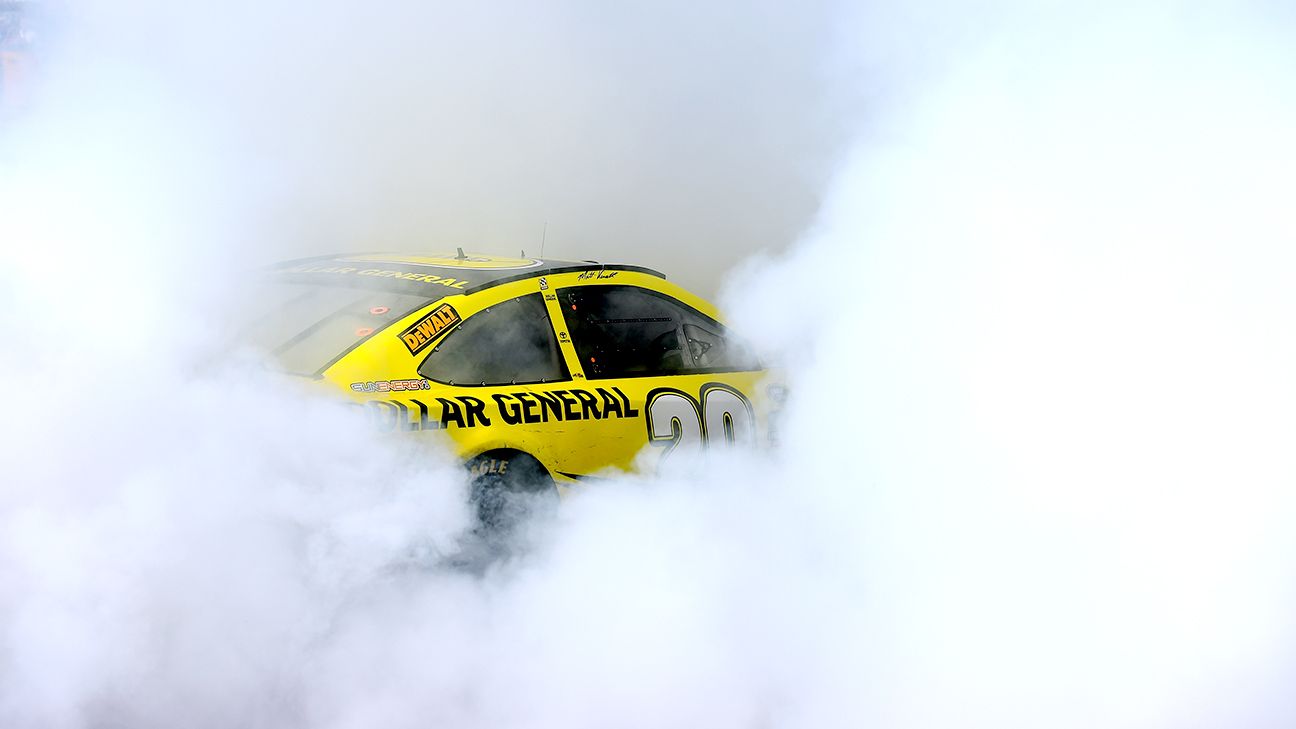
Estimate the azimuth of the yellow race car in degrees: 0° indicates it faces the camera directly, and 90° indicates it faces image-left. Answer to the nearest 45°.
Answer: approximately 225°
